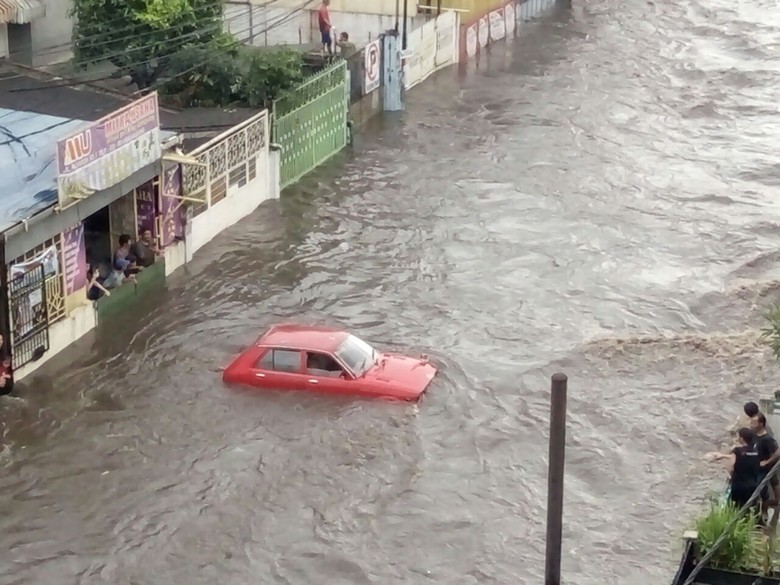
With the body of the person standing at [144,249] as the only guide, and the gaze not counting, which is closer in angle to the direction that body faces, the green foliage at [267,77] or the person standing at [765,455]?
the person standing

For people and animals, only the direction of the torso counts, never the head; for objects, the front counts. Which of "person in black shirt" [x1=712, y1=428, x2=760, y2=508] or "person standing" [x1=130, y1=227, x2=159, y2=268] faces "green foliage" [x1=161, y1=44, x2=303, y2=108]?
the person in black shirt

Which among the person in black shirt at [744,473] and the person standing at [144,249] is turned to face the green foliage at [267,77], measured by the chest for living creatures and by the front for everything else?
the person in black shirt

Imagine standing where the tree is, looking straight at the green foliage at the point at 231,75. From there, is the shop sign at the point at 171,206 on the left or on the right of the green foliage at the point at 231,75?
right

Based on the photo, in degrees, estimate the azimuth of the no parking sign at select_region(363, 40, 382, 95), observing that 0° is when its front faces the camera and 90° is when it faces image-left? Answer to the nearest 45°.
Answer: approximately 315°

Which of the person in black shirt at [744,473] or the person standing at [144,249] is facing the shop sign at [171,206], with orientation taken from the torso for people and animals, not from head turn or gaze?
the person in black shirt

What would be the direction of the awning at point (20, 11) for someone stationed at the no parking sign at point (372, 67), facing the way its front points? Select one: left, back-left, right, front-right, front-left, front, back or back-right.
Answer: back-right

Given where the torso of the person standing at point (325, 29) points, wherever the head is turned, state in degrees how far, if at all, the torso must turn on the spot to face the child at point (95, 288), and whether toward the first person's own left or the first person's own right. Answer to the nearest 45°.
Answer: approximately 45° to the first person's own right

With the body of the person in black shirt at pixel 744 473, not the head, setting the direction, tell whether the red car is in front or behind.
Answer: in front

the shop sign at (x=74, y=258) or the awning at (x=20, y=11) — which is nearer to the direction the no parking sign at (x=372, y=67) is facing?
the shop sign
